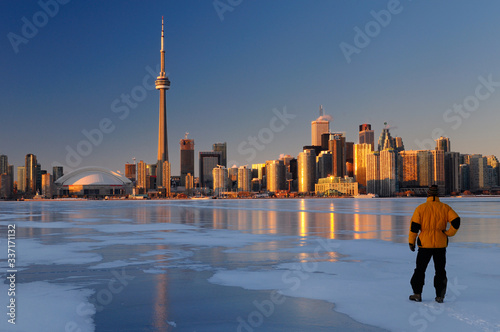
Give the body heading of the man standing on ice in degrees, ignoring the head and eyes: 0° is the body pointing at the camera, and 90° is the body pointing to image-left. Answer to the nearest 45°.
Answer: approximately 180°
